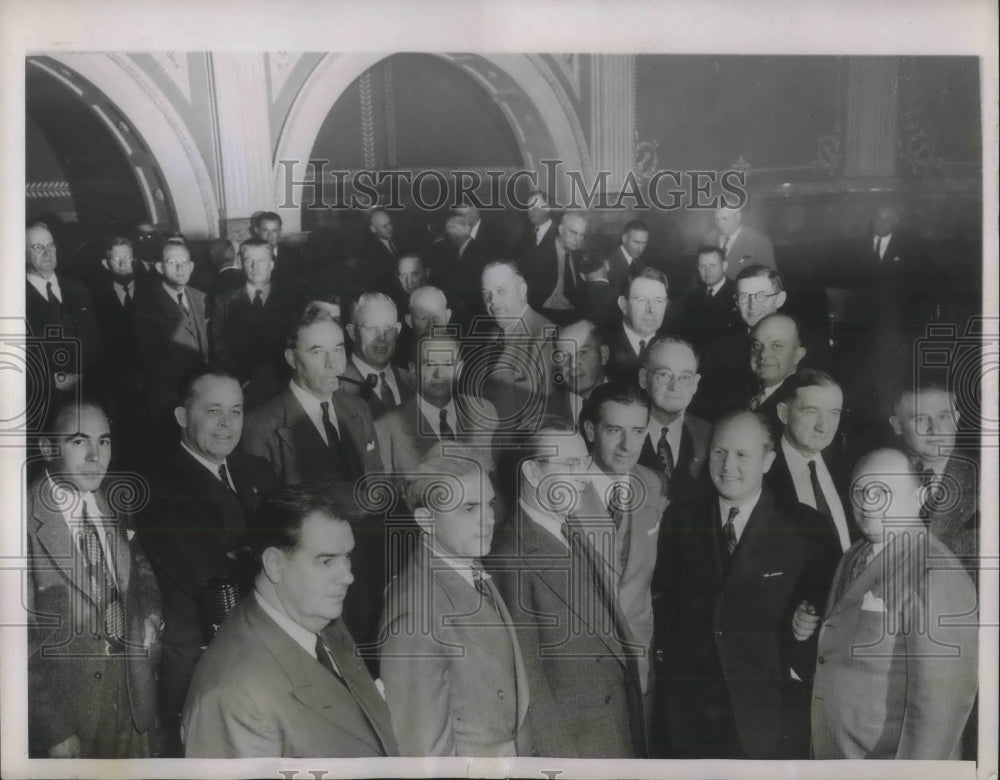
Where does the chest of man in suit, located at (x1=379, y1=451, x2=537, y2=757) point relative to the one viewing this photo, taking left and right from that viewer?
facing the viewer and to the right of the viewer

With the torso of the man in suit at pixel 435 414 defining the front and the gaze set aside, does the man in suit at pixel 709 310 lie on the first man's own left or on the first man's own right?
on the first man's own left

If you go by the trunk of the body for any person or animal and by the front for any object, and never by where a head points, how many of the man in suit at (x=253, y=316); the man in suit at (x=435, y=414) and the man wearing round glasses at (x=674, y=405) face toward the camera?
3
